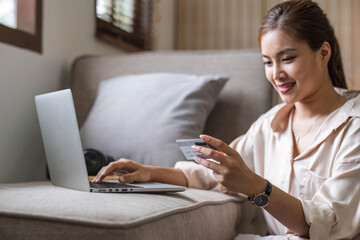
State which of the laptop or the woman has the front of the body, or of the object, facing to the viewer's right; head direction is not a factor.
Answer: the laptop

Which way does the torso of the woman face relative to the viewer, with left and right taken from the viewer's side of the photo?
facing the viewer and to the left of the viewer

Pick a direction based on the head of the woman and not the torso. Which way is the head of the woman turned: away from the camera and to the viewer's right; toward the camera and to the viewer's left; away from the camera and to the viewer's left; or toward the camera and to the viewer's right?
toward the camera and to the viewer's left

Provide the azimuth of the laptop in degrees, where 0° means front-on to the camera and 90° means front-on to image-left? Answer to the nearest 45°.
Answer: approximately 270°

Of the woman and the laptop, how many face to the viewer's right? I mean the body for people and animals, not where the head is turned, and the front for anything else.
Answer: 1

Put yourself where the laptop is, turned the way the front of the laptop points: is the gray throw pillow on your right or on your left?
on your left
